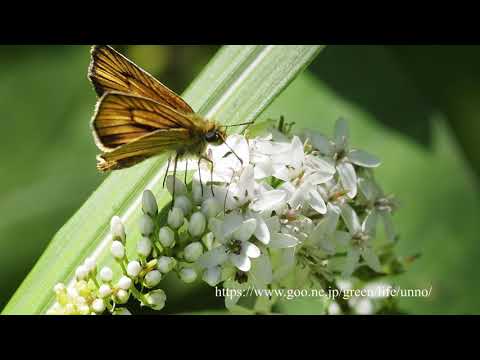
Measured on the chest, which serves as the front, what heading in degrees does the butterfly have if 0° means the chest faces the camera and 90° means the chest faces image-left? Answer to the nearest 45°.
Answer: approximately 270°
